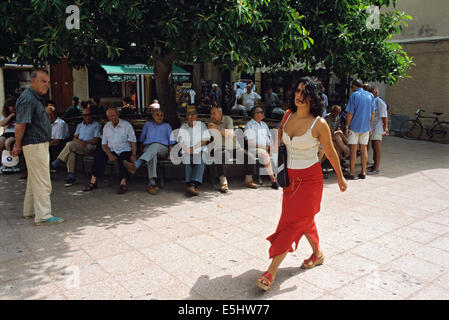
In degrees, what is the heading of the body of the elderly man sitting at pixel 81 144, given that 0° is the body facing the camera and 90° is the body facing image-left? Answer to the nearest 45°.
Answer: approximately 45°

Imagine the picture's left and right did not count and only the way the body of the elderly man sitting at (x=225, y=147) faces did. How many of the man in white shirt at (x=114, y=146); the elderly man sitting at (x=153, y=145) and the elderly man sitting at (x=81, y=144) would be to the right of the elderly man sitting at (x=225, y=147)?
3

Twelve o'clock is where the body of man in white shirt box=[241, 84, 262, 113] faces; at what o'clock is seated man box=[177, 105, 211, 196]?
The seated man is roughly at 12 o'clock from the man in white shirt.

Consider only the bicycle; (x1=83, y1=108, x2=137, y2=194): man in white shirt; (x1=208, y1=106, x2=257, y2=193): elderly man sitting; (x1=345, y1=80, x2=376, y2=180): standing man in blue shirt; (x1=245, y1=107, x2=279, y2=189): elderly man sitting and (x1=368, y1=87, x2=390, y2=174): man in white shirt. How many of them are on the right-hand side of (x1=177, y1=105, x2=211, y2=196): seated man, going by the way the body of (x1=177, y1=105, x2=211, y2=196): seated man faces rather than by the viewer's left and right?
1

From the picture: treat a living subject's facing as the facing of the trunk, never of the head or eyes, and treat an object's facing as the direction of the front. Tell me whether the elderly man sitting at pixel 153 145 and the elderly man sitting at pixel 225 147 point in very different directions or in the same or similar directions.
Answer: same or similar directions

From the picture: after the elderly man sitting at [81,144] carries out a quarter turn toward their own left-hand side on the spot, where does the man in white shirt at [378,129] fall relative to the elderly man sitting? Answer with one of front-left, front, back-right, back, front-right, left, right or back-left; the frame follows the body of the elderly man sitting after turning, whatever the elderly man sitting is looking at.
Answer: front-left

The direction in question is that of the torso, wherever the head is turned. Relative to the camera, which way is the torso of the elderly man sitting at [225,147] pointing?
toward the camera

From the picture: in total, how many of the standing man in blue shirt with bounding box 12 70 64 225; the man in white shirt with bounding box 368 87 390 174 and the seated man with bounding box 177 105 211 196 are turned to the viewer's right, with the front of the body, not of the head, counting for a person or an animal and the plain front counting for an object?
1

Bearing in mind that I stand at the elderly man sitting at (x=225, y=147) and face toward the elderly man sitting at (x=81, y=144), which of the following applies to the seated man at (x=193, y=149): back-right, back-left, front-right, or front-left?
front-left

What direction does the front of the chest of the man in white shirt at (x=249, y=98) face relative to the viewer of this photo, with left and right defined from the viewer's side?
facing the viewer

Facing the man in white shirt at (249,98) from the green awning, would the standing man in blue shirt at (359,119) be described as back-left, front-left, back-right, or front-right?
front-right

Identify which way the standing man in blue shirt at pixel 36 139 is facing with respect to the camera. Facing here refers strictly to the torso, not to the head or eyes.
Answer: to the viewer's right

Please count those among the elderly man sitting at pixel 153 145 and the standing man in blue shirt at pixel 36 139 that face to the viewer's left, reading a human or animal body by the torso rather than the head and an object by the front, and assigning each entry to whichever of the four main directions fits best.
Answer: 0
